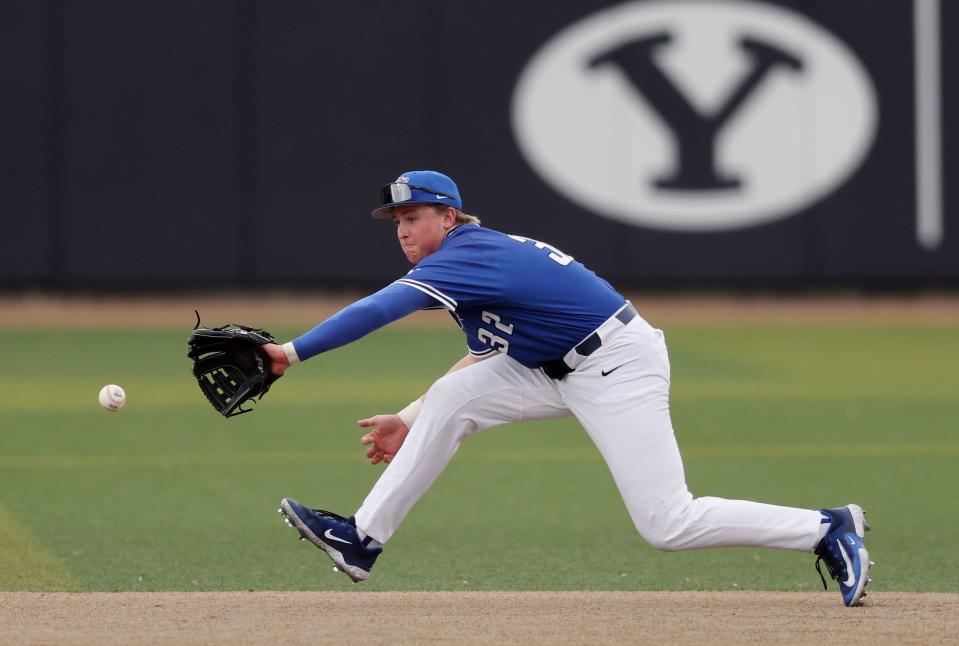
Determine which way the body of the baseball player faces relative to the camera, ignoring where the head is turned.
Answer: to the viewer's left

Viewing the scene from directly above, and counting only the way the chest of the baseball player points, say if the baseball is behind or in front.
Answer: in front
